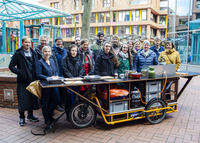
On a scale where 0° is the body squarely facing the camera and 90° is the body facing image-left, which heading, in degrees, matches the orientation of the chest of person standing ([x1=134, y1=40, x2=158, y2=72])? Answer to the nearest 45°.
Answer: approximately 0°

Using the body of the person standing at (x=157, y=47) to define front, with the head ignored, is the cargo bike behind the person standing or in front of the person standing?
in front

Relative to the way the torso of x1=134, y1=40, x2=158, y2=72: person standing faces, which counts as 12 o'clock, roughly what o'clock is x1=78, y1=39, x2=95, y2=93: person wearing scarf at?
The person wearing scarf is roughly at 2 o'clock from the person standing.

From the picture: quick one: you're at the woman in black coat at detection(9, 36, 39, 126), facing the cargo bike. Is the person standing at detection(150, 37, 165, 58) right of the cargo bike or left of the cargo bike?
left

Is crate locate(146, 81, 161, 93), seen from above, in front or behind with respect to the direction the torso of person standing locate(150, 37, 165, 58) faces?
in front

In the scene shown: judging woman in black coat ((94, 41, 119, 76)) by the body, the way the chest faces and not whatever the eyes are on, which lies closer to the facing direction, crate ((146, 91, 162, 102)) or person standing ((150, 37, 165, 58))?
the crate

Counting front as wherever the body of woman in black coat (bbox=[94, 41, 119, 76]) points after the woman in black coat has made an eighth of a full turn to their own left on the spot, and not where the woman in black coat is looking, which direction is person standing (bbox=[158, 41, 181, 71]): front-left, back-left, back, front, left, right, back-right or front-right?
left

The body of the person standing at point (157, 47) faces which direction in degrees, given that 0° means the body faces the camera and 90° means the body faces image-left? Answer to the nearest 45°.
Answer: approximately 0°

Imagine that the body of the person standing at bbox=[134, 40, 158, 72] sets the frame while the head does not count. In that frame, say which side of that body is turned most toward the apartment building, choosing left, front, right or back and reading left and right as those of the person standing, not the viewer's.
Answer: back

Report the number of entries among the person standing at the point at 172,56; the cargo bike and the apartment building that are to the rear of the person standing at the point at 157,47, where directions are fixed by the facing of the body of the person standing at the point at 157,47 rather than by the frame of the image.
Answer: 1
